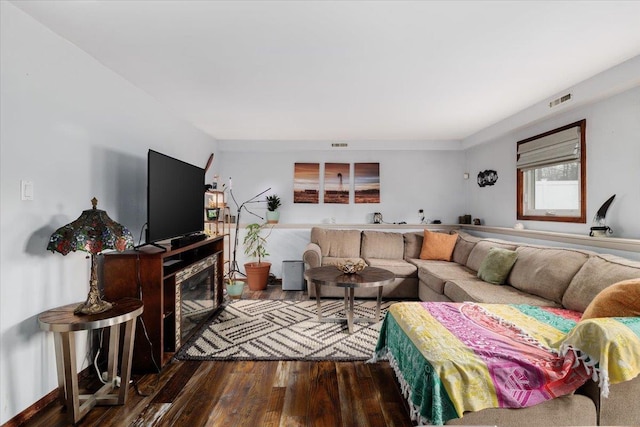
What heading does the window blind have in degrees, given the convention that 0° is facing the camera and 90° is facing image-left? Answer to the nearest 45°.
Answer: approximately 45°

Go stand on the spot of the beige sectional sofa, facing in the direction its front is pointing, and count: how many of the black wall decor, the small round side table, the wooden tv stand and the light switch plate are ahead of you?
3

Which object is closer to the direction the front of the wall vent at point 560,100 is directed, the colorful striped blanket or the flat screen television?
the flat screen television

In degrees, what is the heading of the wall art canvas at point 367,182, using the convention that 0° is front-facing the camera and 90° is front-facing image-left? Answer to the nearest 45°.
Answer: approximately 0°

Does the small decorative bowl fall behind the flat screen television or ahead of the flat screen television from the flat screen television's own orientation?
ahead

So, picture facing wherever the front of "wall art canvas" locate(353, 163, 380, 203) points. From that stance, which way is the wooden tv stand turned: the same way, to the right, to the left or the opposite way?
to the left

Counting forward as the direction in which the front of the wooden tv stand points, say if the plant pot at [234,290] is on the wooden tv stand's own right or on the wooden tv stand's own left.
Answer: on the wooden tv stand's own left

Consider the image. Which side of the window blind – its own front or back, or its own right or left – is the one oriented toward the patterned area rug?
front

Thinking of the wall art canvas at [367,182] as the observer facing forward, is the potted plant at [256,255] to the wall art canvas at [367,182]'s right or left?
on its right

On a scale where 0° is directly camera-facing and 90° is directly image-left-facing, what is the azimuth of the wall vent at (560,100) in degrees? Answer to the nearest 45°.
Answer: approximately 45°
